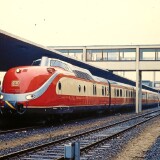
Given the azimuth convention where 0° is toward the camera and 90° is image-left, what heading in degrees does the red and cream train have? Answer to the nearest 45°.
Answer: approximately 45°
